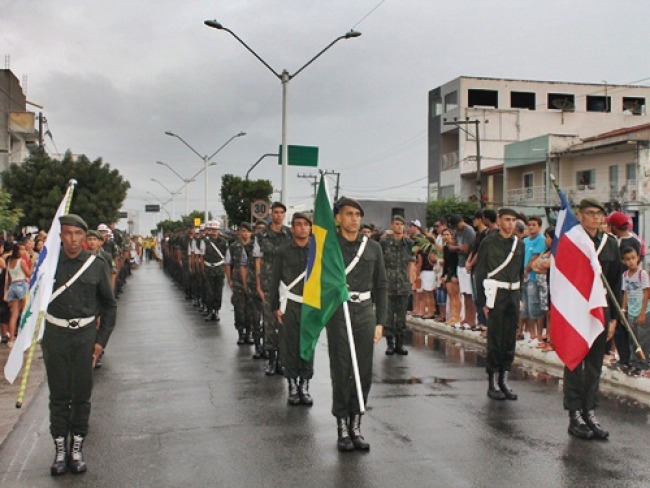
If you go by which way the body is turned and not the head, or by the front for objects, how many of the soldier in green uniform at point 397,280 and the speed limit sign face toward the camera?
2

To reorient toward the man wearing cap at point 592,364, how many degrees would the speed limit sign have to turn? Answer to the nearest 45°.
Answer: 0° — it already faces them

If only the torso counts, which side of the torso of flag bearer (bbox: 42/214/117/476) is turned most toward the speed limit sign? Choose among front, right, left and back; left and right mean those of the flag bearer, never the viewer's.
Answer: back

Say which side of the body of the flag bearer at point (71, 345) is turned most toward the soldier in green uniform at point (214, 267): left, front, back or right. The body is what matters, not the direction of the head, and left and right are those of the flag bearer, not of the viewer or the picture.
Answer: back

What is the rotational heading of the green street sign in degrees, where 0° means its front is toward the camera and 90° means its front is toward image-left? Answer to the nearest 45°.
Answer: approximately 0°

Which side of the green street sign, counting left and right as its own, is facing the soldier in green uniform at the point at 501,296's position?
front

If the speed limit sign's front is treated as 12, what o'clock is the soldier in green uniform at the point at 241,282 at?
The soldier in green uniform is roughly at 12 o'clock from the speed limit sign.

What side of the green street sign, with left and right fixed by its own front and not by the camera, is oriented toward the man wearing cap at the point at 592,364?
front

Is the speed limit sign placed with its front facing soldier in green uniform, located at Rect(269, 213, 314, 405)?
yes
